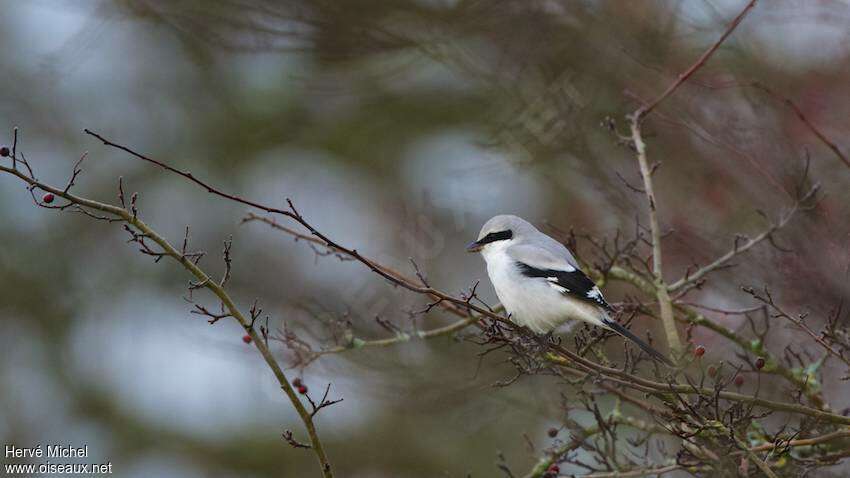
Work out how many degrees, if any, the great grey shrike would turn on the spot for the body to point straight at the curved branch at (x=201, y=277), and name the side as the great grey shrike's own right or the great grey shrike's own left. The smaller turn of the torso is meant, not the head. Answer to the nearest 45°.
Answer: approximately 45° to the great grey shrike's own left

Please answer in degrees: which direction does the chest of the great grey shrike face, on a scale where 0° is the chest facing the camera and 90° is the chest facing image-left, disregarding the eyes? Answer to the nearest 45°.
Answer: approximately 90°
